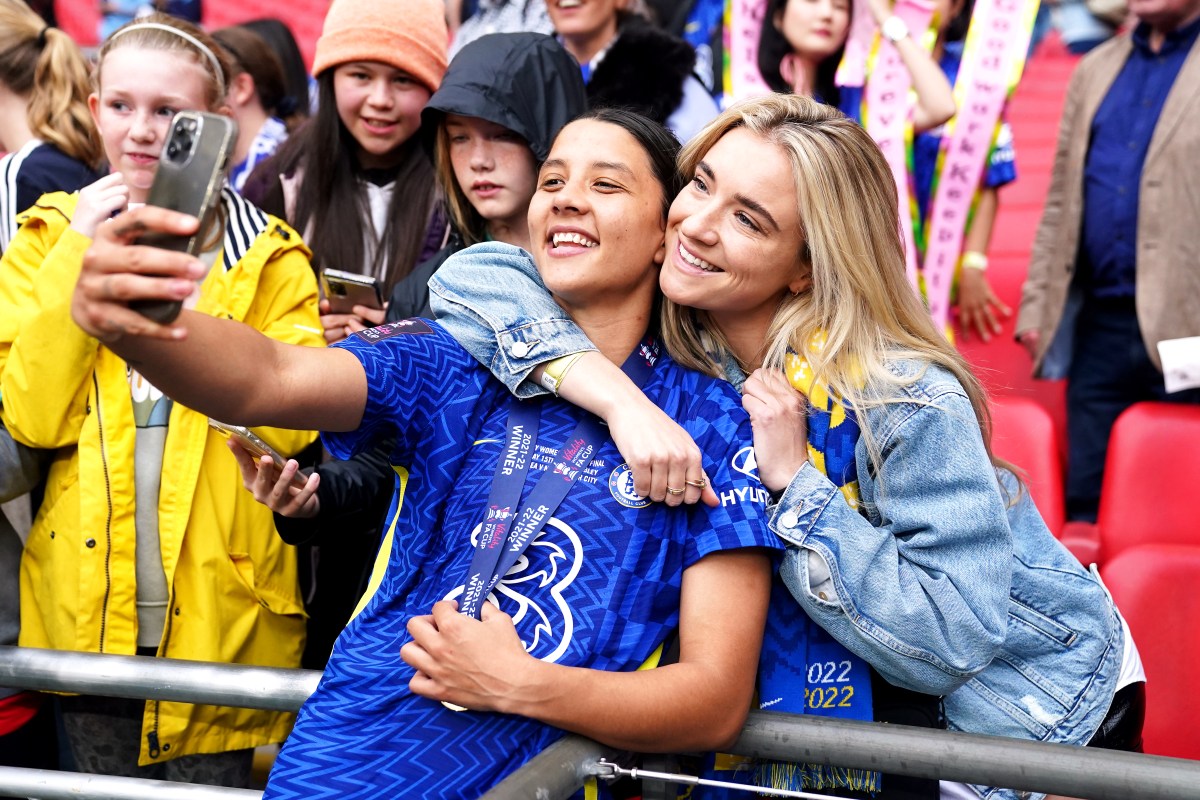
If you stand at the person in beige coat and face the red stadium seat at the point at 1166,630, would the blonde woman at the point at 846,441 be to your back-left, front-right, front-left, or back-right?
front-right

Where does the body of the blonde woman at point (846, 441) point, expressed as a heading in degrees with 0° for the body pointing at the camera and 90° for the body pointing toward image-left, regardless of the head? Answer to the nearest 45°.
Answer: approximately 45°

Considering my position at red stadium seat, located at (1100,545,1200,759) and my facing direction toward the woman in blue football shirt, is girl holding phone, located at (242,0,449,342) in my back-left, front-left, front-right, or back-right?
front-right

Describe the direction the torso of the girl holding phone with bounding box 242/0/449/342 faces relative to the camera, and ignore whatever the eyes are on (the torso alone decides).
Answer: toward the camera

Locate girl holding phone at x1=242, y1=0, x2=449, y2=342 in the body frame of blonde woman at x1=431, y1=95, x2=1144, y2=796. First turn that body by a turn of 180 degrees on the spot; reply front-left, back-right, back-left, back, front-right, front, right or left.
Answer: left

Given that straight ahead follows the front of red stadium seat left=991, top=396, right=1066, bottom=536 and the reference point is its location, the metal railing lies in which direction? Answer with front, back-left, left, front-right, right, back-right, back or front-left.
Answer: front

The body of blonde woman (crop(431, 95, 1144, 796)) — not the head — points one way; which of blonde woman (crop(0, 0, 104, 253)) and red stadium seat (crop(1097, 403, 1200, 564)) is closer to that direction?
the blonde woman

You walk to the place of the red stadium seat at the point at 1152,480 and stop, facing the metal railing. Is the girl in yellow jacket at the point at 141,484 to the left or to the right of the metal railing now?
right

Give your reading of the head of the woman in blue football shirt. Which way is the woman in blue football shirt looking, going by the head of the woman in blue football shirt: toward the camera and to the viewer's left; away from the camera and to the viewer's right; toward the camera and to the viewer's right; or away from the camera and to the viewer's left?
toward the camera and to the viewer's left

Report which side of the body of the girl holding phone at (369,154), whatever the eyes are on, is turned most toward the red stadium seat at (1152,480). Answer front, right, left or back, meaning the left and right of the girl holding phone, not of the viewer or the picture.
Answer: left

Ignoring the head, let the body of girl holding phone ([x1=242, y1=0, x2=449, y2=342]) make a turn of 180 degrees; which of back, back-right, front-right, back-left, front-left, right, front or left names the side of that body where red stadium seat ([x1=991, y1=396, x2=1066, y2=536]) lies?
right

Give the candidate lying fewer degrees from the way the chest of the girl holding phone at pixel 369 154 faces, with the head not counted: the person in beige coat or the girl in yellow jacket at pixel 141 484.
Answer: the girl in yellow jacket

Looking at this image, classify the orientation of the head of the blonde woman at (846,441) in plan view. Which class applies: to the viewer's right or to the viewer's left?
to the viewer's left
